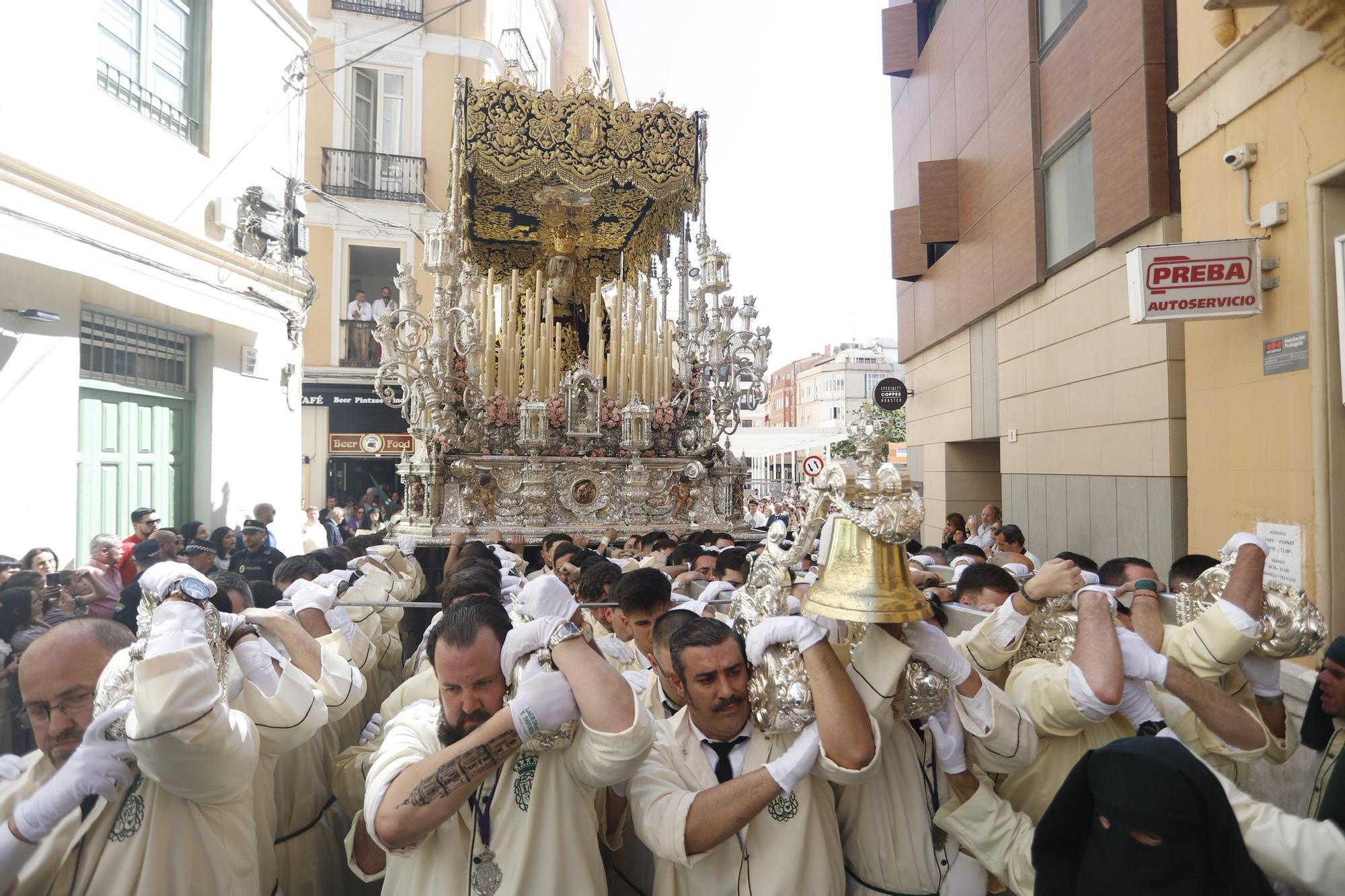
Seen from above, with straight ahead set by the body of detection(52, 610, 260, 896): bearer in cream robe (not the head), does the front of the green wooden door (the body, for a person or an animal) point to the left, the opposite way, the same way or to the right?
to the left

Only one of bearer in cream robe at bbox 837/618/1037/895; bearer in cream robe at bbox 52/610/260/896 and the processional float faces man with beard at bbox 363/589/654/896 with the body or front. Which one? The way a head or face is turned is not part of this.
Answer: the processional float

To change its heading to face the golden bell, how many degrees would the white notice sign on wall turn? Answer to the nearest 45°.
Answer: approximately 45° to its left

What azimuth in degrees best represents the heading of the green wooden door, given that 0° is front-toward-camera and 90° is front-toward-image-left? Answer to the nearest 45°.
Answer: approximately 315°

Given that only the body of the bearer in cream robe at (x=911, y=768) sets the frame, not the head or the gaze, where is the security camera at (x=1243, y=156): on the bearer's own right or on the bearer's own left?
on the bearer's own left

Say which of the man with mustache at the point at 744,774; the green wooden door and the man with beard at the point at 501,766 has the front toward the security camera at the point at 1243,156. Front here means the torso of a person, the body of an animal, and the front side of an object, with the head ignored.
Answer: the green wooden door

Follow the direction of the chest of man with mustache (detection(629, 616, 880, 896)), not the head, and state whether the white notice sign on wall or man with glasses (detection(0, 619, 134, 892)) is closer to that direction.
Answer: the man with glasses

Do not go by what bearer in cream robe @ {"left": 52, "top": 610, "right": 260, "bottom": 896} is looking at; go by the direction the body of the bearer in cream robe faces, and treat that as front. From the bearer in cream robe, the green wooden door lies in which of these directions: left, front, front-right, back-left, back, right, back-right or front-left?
back-right

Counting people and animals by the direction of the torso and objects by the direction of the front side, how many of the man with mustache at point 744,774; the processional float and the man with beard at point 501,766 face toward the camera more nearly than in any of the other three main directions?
3

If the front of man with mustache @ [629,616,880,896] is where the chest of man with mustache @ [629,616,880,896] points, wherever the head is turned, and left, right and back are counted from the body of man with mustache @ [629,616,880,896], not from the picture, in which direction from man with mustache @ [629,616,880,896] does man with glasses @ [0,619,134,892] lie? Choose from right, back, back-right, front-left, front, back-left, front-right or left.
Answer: right

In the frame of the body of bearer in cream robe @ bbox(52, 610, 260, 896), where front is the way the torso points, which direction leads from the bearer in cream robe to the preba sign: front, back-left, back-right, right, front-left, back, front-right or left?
back-left
